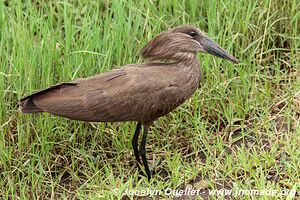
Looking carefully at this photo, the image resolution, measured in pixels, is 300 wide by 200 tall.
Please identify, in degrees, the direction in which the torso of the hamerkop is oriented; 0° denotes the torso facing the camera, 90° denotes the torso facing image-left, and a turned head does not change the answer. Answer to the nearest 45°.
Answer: approximately 270°
